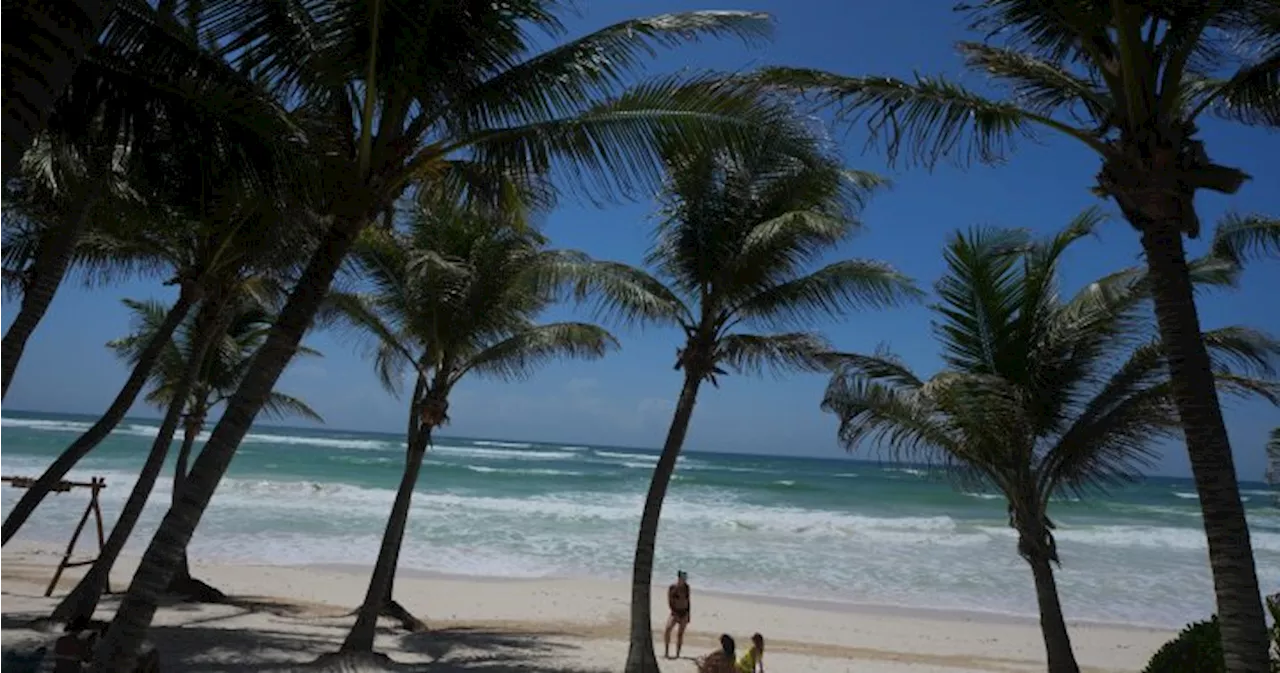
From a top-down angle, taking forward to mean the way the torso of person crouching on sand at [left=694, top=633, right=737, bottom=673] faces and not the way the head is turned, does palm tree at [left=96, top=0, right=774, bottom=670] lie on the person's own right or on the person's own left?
on the person's own left

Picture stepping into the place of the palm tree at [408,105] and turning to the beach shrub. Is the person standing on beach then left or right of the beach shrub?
left

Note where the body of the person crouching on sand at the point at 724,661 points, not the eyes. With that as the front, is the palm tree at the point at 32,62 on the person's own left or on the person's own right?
on the person's own left
